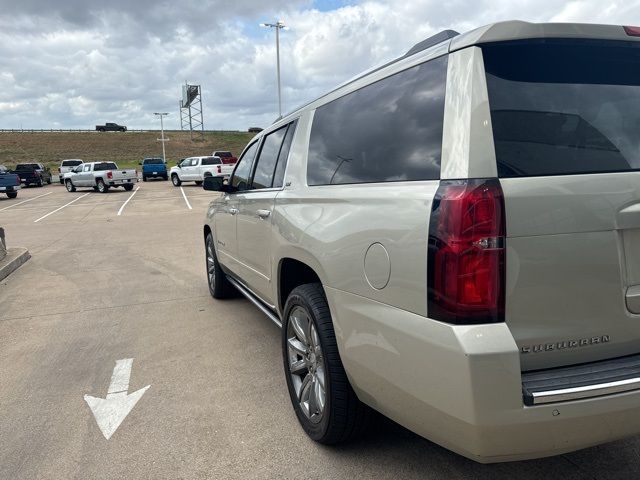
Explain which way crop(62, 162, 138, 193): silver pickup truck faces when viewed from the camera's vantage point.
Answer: facing away from the viewer and to the left of the viewer

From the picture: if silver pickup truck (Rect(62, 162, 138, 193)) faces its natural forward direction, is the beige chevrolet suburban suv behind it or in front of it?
behind

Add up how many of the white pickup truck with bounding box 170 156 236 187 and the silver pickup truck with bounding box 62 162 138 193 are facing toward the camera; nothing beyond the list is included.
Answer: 0

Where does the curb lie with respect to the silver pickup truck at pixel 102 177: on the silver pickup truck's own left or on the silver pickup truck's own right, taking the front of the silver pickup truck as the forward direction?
on the silver pickup truck's own left

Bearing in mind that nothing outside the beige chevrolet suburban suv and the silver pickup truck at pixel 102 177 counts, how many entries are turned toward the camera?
0

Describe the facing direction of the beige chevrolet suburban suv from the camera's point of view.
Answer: facing away from the viewer and to the left of the viewer

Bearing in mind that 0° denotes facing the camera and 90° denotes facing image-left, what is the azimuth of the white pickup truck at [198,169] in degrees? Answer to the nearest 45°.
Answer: approximately 135°

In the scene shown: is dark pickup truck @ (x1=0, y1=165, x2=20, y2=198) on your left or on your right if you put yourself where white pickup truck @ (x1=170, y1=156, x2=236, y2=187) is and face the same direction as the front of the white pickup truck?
on your left

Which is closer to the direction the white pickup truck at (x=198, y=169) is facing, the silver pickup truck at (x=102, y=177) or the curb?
the silver pickup truck

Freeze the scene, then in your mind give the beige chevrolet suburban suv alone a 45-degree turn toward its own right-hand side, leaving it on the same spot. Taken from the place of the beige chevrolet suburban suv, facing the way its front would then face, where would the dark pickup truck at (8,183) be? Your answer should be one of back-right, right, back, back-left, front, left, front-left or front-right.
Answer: front-left
